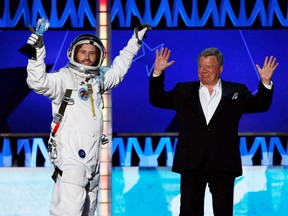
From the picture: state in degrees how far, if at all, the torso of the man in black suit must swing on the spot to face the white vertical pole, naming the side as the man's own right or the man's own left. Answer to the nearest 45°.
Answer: approximately 135° to the man's own right

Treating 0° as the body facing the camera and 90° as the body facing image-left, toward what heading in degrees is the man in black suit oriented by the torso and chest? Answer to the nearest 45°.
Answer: approximately 0°

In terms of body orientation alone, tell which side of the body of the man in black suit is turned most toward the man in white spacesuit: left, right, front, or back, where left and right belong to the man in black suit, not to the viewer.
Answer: right
